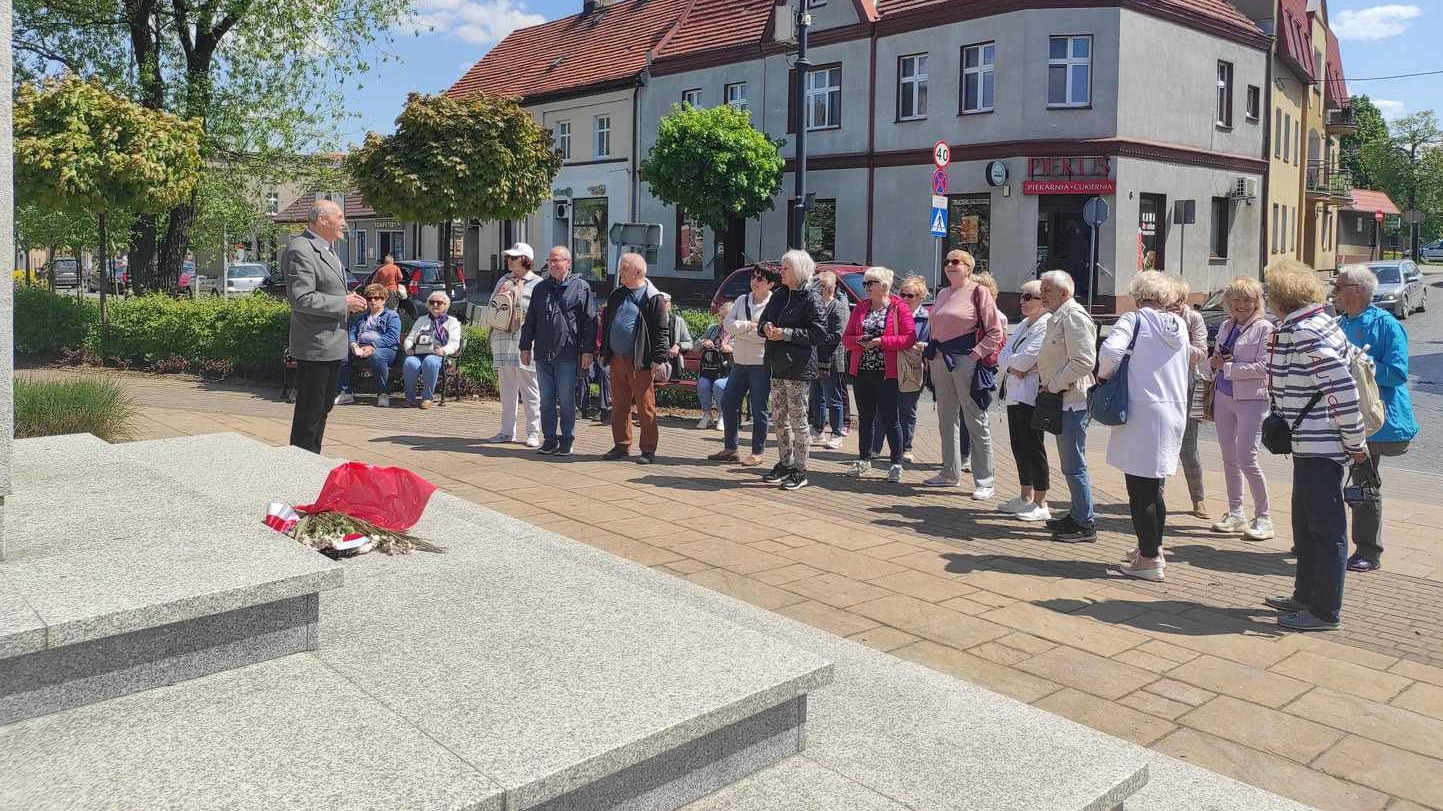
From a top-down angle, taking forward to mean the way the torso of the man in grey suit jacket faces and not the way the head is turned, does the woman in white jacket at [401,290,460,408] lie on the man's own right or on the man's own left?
on the man's own left

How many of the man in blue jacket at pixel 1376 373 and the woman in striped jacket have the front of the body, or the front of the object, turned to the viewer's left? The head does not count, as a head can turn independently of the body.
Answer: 2

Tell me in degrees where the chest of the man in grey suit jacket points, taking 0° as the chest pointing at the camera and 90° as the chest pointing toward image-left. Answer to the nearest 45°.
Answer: approximately 270°

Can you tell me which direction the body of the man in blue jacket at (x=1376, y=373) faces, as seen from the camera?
to the viewer's left

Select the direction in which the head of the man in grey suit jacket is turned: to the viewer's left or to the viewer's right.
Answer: to the viewer's right

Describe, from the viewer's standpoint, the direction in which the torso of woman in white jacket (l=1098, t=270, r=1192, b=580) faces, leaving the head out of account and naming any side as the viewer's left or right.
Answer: facing away from the viewer and to the left of the viewer

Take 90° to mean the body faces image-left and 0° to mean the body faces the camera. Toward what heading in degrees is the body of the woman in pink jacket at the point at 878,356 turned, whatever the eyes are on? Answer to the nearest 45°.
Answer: approximately 45°

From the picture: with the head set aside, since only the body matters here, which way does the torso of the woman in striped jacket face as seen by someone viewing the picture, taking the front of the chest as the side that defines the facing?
to the viewer's left
